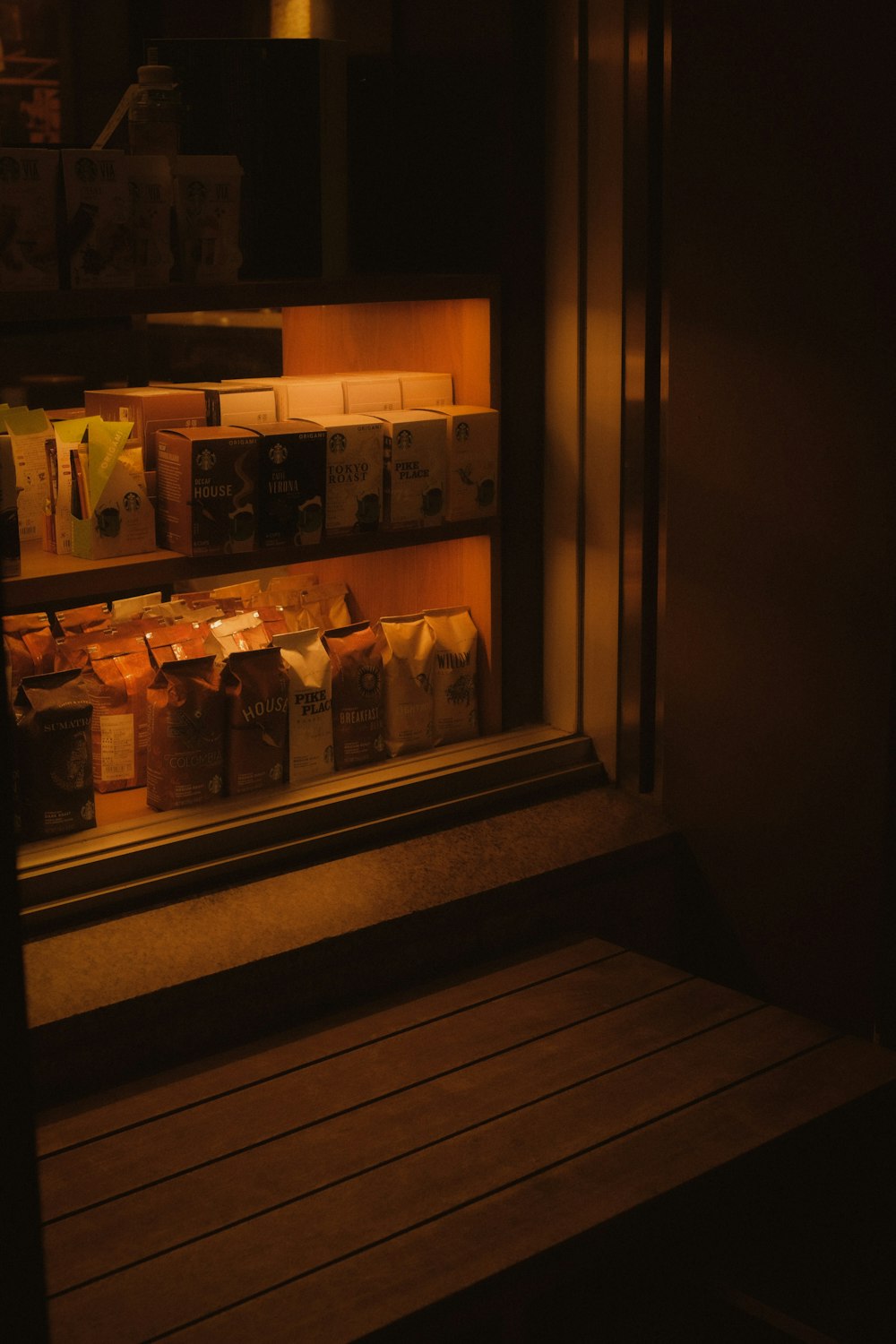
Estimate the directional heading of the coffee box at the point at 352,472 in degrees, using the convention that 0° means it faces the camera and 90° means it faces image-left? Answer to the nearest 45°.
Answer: approximately 315°

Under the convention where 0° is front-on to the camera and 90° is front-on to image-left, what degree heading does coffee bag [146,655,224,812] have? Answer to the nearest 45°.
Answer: approximately 315°

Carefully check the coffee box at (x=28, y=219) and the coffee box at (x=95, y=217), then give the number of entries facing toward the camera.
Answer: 2
